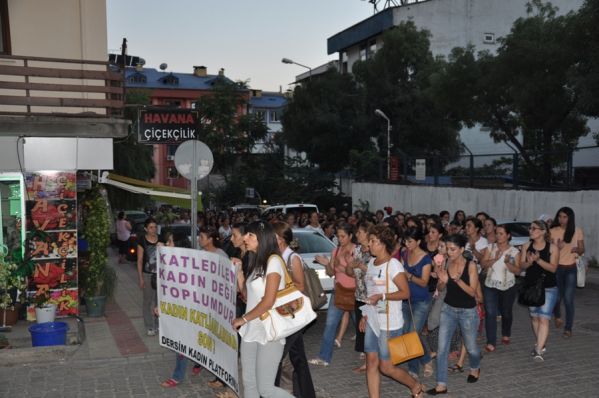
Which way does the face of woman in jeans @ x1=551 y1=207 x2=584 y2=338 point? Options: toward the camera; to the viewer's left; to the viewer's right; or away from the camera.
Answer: toward the camera

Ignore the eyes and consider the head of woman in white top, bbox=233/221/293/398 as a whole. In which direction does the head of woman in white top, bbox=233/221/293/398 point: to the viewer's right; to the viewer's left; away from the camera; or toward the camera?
to the viewer's left

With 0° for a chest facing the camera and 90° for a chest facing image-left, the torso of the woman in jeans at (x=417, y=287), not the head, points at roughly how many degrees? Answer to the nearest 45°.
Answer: approximately 45°

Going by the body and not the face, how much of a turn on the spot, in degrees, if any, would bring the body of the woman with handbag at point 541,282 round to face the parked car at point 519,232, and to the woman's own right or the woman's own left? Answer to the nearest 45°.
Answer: approximately 135° to the woman's own right

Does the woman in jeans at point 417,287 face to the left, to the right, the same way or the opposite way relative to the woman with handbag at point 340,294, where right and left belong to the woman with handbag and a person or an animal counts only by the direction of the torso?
the same way

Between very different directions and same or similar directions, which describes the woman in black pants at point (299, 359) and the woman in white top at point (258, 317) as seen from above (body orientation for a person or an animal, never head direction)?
same or similar directions

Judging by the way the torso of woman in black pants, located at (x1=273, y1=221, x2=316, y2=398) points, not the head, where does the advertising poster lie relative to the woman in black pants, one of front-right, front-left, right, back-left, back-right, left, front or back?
front-right

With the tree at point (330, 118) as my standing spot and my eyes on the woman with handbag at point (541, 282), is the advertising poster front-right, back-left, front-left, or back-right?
front-right

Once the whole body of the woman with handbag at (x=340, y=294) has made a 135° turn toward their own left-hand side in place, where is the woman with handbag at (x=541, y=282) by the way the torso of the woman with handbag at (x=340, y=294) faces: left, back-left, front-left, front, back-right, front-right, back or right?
front
